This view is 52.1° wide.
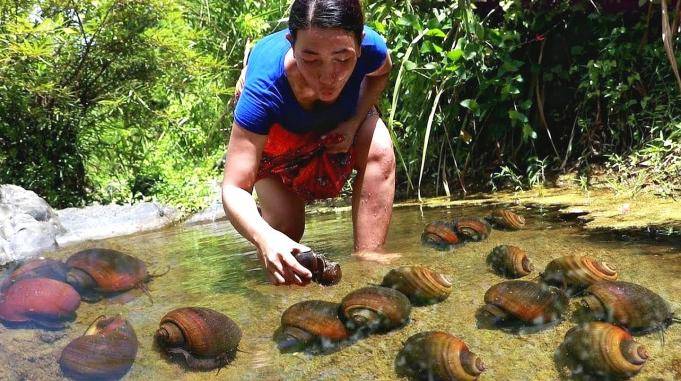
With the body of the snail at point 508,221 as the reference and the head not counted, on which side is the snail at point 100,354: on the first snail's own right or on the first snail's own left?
on the first snail's own left

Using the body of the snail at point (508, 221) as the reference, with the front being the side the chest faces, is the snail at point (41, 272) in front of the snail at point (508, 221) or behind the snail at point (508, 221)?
in front

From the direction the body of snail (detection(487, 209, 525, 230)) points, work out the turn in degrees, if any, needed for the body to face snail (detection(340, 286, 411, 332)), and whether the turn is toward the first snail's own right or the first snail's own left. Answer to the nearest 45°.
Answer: approximately 90° to the first snail's own left

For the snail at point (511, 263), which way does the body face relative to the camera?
to the viewer's left

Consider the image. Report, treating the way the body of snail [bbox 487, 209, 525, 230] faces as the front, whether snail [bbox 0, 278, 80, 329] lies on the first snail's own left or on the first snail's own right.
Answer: on the first snail's own left

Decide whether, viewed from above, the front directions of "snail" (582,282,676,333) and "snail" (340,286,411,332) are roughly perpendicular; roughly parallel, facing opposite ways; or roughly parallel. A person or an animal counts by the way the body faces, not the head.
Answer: roughly parallel

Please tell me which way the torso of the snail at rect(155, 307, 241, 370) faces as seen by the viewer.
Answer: to the viewer's right

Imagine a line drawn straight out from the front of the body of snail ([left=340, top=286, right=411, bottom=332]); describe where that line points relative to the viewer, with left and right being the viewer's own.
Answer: facing to the right of the viewer

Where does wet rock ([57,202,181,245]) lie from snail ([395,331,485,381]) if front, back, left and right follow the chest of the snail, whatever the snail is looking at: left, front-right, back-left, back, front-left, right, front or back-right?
front-right

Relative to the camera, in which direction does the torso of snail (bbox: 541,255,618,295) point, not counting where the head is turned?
to the viewer's left

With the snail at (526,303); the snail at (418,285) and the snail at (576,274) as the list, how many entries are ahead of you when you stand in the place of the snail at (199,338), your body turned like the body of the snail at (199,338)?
3

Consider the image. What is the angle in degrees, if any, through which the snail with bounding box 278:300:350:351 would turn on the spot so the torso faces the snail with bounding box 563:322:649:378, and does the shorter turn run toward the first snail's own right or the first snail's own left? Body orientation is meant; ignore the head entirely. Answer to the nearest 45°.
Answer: approximately 45° to the first snail's own right

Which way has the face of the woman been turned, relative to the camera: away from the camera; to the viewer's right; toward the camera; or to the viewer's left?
toward the camera

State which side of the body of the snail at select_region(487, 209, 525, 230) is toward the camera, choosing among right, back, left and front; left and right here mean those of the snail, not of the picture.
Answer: left
